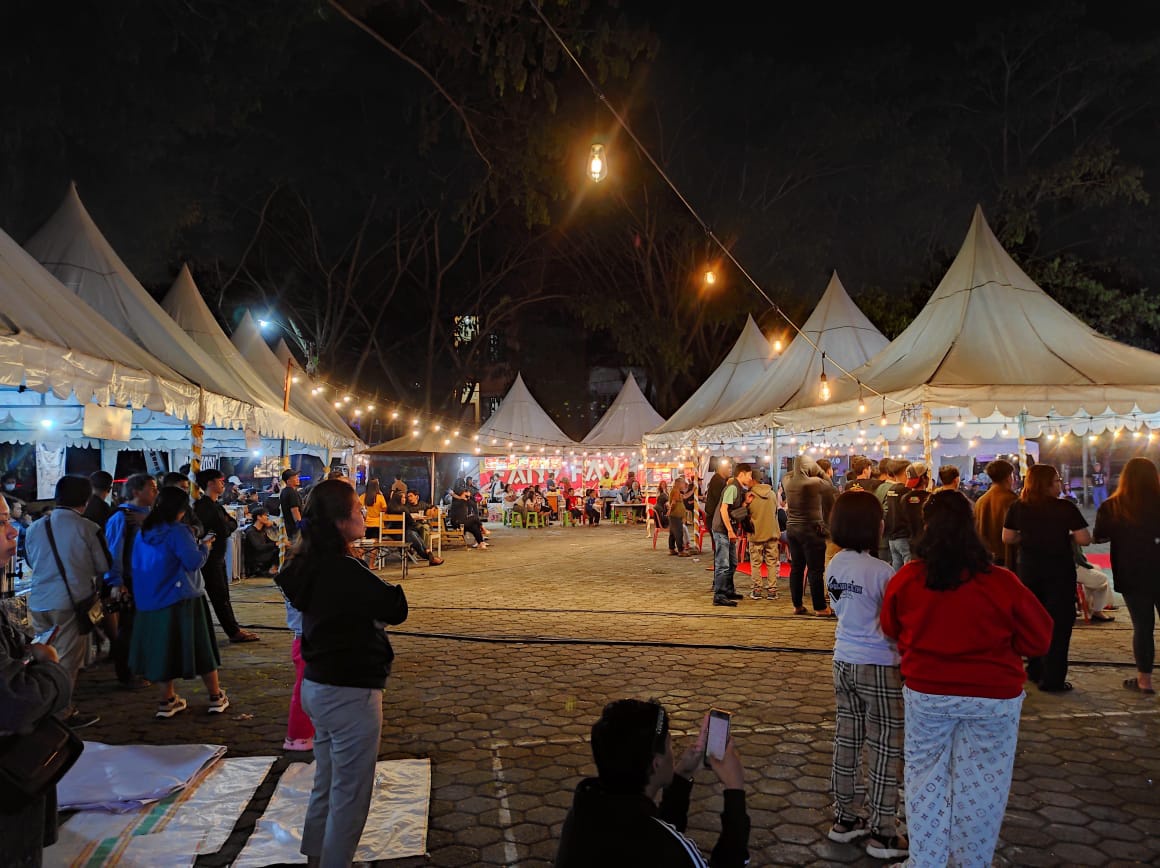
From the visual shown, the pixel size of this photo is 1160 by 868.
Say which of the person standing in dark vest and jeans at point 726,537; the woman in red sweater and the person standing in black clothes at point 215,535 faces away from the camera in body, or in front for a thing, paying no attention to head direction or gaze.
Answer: the woman in red sweater

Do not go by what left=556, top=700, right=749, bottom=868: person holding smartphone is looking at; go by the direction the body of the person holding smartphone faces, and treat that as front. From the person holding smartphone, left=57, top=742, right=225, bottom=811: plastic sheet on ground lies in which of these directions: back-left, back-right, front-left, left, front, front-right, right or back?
left

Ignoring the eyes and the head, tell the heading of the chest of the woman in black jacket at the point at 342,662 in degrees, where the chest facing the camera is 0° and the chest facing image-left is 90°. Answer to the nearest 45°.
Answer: approximately 225°

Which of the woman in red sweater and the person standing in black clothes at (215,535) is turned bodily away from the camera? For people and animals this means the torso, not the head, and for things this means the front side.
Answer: the woman in red sweater

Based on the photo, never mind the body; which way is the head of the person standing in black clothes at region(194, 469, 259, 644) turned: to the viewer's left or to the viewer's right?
to the viewer's right

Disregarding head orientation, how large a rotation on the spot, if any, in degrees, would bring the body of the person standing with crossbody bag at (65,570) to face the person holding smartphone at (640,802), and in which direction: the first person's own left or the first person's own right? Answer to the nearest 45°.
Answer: approximately 135° to the first person's own right

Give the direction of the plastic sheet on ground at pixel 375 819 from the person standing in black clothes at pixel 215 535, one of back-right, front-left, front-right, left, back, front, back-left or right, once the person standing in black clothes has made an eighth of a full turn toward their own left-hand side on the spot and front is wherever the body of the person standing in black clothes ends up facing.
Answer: back-right

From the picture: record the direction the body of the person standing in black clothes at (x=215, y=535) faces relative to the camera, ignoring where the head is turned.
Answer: to the viewer's right

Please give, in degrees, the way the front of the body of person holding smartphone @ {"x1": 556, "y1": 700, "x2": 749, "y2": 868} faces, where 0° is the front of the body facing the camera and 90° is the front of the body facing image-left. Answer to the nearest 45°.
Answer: approximately 225°

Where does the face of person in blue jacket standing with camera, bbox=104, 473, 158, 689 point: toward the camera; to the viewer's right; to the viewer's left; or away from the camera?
to the viewer's right

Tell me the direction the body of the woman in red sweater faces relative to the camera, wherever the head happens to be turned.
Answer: away from the camera

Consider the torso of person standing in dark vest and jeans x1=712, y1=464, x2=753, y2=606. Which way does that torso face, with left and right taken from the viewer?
facing to the right of the viewer

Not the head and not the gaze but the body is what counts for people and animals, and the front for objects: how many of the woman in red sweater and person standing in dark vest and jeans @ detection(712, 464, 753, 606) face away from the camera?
1
